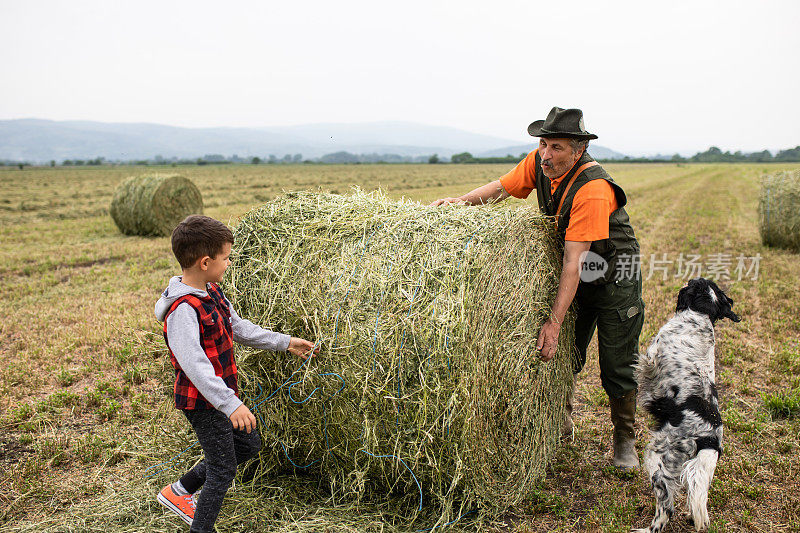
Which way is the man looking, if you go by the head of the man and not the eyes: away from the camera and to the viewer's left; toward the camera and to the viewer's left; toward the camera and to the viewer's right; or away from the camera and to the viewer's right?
toward the camera and to the viewer's left

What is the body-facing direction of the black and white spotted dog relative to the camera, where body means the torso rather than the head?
away from the camera

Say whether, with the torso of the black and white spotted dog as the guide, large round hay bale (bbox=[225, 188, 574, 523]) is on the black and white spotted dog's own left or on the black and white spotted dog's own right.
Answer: on the black and white spotted dog's own left

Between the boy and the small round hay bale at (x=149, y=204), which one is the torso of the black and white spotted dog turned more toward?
the small round hay bale

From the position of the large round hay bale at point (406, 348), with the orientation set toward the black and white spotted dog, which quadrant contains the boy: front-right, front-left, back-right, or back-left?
back-right

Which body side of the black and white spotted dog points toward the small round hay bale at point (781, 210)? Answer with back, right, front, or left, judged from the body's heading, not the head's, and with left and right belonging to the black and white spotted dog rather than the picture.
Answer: front

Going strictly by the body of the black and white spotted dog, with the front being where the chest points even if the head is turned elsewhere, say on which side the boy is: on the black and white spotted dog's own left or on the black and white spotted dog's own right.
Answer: on the black and white spotted dog's own left

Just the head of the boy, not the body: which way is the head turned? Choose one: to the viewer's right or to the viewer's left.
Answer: to the viewer's right

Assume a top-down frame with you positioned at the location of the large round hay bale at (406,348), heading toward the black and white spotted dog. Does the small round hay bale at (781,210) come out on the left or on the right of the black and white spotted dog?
left
